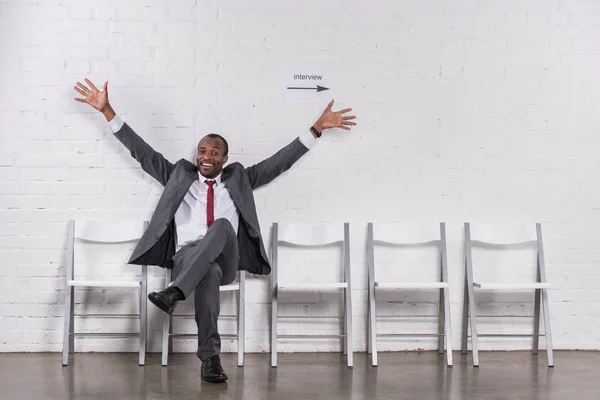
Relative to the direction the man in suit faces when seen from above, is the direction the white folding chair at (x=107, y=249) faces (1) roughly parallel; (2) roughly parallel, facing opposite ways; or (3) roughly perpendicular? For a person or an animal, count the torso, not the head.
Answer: roughly parallel

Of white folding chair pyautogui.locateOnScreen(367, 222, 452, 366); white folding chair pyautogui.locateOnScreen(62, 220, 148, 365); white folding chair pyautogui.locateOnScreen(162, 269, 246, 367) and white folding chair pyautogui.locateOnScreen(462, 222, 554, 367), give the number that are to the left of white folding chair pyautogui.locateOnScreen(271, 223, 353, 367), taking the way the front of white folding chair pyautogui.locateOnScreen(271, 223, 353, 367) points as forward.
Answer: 2

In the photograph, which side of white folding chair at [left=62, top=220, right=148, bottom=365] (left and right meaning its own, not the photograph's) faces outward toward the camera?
front

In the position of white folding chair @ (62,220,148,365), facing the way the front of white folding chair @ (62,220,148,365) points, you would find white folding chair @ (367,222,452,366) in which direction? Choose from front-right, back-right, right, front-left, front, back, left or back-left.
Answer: left

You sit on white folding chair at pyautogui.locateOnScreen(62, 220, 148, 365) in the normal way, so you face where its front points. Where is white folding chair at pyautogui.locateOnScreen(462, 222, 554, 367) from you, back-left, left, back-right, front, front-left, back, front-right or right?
left

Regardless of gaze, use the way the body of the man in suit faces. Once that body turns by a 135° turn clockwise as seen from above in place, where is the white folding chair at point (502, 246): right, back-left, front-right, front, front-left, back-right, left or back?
back-right

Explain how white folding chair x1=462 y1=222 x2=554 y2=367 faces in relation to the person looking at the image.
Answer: facing the viewer

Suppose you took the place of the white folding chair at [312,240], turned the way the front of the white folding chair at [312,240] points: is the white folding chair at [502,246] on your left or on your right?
on your left

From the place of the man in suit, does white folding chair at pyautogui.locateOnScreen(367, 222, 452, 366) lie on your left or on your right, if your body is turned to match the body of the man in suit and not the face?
on your left

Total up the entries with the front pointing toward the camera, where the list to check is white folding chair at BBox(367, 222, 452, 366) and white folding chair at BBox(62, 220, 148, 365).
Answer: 2

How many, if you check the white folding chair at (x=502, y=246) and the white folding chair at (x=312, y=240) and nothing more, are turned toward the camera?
2

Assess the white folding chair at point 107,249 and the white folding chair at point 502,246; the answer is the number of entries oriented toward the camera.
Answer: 2

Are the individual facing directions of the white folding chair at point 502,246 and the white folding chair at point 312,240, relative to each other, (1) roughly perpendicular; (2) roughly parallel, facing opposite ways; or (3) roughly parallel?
roughly parallel

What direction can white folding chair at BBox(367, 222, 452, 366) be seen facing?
toward the camera

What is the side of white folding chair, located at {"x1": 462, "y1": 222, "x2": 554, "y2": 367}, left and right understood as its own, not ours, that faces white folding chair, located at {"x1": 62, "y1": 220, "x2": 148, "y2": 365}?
right
